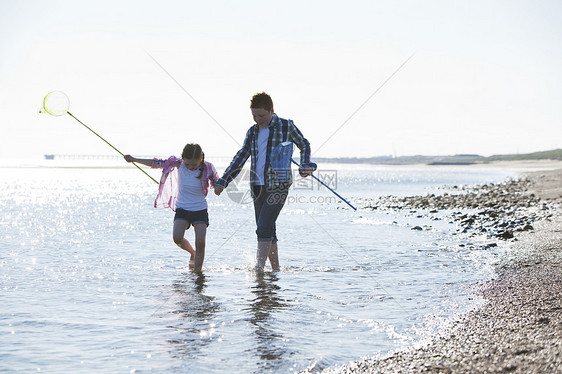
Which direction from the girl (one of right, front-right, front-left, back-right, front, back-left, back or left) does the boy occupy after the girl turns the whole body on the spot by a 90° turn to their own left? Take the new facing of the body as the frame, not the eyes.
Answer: front-right

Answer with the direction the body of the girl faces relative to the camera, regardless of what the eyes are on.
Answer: toward the camera

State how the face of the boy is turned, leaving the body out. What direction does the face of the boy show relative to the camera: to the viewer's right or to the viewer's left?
to the viewer's left
